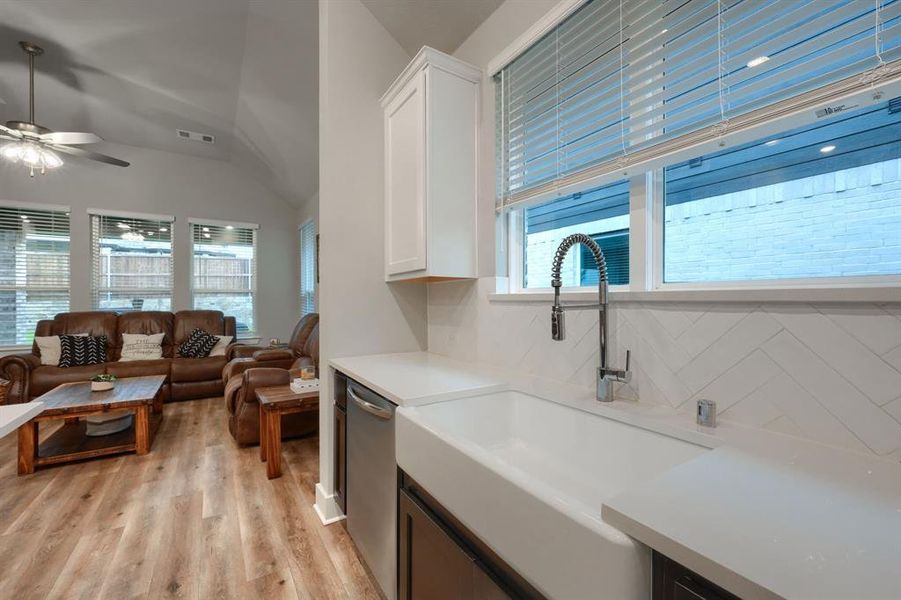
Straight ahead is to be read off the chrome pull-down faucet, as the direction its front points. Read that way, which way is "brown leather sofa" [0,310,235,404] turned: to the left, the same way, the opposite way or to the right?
to the left

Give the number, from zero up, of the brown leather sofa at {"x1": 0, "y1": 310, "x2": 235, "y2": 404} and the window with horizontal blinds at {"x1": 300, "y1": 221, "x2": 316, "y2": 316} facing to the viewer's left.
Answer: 1

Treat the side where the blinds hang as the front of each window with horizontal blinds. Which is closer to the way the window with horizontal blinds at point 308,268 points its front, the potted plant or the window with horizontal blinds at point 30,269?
the window with horizontal blinds

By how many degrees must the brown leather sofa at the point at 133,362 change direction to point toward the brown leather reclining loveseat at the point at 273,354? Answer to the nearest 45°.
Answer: approximately 45° to its left

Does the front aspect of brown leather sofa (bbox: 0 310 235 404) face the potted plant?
yes

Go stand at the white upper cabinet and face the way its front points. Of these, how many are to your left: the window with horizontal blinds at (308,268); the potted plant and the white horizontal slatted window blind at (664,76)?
1

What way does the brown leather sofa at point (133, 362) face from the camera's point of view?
toward the camera

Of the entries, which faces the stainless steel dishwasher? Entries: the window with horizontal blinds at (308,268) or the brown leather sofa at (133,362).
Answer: the brown leather sofa

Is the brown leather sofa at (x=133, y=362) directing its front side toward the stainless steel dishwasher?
yes

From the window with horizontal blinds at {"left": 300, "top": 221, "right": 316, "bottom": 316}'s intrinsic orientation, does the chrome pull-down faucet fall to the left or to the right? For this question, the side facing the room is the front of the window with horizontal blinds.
on its left

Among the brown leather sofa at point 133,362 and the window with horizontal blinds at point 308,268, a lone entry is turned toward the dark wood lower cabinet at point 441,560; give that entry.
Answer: the brown leather sofa

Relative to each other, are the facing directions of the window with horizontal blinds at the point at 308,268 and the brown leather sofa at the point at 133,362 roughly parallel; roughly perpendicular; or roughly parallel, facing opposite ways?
roughly perpendicular

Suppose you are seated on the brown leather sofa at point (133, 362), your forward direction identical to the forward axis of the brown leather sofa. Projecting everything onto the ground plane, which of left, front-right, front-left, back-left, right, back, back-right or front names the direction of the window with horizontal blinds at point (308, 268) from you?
left

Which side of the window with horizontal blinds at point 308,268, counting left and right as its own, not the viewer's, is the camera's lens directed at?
left

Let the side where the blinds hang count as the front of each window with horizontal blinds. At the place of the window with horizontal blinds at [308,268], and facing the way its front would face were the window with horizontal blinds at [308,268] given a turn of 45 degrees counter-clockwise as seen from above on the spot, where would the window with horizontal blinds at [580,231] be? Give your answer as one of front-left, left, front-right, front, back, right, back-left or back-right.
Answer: front-left
